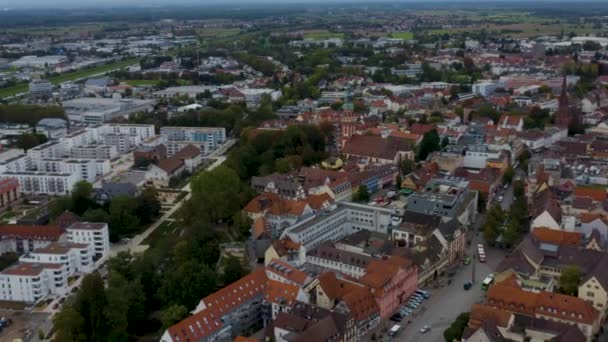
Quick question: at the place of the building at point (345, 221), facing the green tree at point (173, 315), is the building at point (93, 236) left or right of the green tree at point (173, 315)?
right

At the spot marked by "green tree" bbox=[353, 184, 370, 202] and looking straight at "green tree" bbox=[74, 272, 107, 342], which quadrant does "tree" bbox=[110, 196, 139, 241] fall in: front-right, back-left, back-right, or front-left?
front-right

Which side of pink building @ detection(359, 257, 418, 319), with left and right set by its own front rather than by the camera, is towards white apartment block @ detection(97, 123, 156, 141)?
back

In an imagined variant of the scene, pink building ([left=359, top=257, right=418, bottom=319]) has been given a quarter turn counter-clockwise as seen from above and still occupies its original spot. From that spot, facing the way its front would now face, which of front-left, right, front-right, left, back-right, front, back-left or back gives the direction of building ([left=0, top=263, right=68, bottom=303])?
back-left

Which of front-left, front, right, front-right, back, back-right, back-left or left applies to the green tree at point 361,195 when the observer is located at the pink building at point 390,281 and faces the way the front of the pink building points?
back-left

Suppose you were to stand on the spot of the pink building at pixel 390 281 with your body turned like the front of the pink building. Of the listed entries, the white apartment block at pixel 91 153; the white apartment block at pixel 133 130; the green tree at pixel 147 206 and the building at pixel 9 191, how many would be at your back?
4

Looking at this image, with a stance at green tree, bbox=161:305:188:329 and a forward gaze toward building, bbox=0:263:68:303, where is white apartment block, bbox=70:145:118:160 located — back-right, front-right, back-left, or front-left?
front-right

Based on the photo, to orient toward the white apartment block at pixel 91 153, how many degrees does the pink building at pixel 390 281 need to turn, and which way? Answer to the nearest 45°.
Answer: approximately 180°

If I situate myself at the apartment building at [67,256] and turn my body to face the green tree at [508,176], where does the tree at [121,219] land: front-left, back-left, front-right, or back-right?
front-left

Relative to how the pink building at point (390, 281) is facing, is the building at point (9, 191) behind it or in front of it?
behind

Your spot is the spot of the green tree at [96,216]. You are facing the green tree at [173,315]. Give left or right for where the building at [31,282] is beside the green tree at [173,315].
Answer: right

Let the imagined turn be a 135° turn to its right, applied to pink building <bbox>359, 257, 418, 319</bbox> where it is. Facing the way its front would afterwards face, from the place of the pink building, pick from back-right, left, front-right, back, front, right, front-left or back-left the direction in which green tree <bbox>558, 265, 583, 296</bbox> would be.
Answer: back

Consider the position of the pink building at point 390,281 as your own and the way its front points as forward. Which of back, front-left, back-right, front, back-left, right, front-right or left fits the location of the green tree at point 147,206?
back

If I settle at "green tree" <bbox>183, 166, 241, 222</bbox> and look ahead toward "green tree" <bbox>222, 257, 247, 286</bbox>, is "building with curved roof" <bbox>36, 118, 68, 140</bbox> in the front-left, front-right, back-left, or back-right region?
back-right
